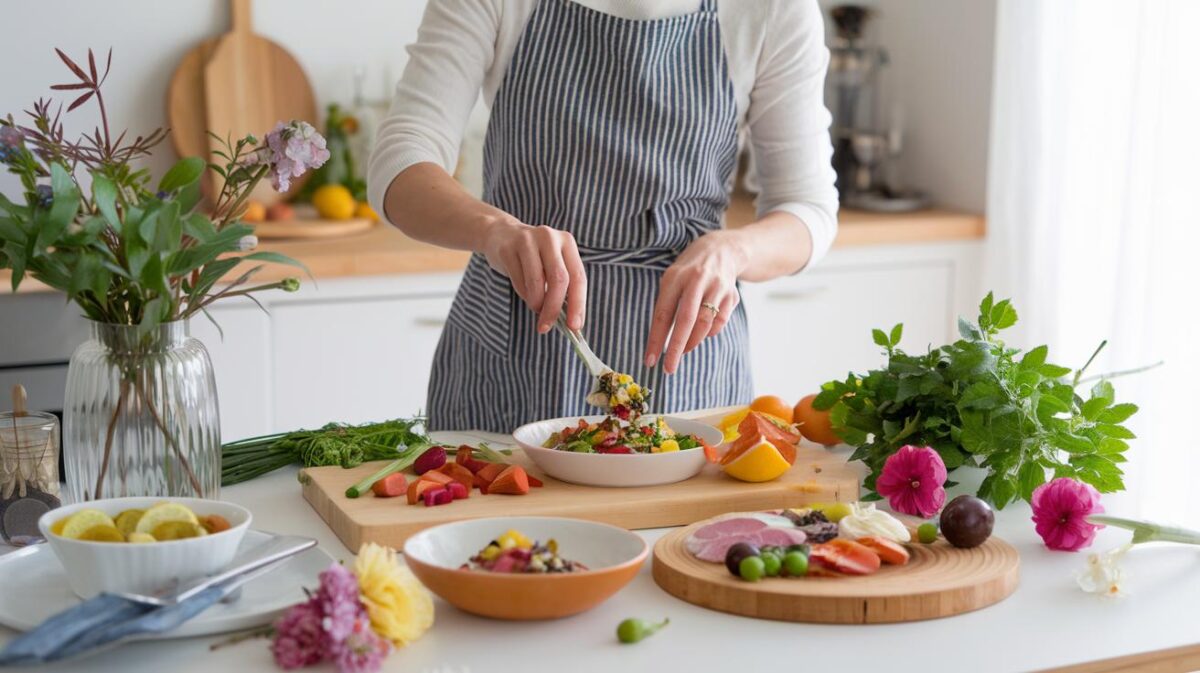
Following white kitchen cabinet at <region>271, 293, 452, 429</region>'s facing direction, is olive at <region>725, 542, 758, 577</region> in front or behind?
in front

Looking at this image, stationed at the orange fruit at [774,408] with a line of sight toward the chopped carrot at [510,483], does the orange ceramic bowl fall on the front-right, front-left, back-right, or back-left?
front-left

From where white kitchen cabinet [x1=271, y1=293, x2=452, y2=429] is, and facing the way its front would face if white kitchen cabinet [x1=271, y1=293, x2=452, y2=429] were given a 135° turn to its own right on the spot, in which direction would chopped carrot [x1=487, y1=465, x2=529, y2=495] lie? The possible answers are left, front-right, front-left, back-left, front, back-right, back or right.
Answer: back-left

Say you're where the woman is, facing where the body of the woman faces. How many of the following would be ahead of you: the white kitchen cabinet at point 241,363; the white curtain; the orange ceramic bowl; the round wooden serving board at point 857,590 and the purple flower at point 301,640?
3

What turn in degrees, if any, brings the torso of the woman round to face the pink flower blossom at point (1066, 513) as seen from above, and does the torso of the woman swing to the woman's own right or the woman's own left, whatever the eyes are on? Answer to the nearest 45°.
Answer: approximately 45° to the woman's own left

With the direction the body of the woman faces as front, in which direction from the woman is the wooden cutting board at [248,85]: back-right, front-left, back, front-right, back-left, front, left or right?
back-right

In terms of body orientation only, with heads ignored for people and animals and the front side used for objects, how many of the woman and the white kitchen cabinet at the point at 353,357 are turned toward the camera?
2

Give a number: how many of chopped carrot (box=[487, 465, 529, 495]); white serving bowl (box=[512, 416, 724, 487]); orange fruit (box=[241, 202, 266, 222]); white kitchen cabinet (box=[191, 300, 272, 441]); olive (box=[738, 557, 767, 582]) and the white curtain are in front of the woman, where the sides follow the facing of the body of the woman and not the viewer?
3

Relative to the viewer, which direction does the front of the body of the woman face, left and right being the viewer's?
facing the viewer

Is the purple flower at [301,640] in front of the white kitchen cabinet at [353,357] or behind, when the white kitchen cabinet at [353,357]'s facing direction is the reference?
in front

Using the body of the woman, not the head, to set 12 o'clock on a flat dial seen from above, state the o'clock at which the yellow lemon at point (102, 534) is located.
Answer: The yellow lemon is roughly at 1 o'clock from the woman.

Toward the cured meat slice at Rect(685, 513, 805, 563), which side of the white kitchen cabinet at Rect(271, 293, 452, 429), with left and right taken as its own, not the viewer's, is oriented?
front

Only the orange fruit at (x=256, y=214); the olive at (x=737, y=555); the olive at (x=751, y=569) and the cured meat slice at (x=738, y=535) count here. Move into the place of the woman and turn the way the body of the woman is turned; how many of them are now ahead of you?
3

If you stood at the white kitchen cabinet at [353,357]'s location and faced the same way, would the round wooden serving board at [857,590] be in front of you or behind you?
in front

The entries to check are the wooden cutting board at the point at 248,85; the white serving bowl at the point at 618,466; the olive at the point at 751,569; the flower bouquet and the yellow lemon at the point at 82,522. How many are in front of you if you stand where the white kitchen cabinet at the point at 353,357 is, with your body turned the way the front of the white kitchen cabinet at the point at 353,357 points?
4

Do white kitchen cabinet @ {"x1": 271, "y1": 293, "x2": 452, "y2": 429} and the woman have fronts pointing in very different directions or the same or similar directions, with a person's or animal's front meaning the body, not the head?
same or similar directions

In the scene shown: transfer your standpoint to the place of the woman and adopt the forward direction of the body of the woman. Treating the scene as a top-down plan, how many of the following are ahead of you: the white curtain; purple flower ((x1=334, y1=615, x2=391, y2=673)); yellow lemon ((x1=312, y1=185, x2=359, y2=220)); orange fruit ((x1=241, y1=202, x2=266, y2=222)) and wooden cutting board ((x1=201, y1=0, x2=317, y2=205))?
1

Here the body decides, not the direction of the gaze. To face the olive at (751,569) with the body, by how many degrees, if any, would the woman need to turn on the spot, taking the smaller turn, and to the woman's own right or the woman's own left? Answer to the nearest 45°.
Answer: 0° — they already face it

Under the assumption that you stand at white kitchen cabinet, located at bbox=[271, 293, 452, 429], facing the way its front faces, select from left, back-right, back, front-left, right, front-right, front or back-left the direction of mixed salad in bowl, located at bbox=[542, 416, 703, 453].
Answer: front
